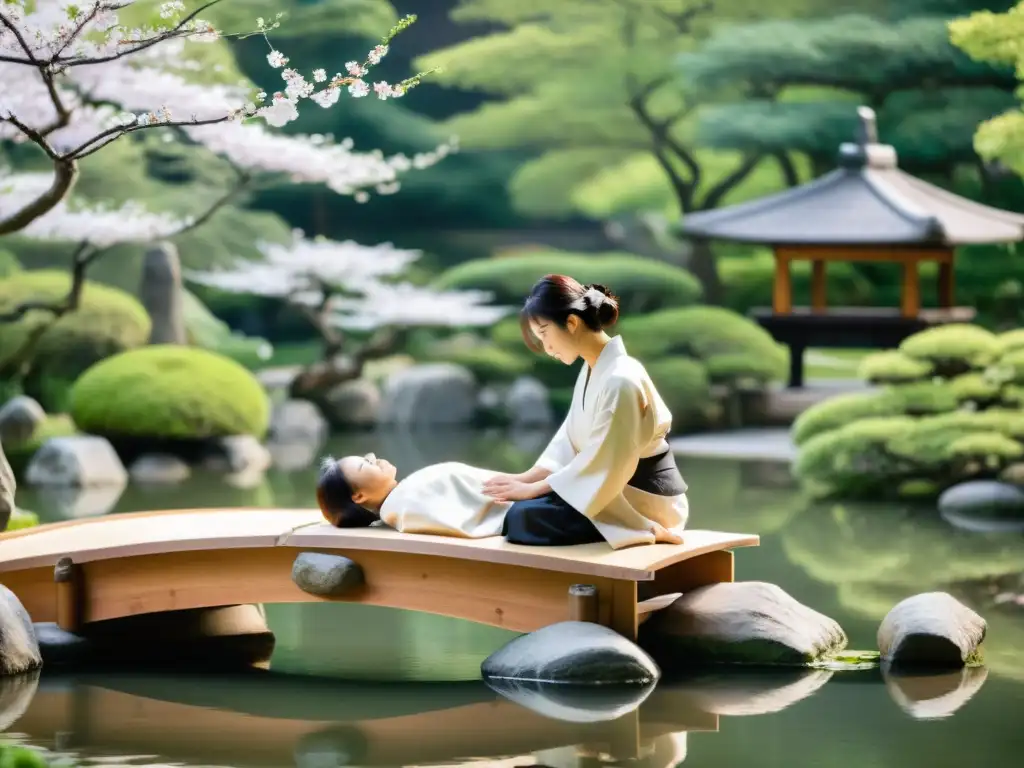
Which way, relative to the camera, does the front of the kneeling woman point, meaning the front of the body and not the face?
to the viewer's left

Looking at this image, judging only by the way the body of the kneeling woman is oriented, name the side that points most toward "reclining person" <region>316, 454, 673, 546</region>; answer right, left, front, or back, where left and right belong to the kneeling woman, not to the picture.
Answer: front

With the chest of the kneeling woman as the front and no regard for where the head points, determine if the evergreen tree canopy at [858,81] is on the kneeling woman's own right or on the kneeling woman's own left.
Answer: on the kneeling woman's own right

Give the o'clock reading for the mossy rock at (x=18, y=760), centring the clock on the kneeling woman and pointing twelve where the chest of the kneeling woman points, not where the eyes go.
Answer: The mossy rock is roughly at 10 o'clock from the kneeling woman.

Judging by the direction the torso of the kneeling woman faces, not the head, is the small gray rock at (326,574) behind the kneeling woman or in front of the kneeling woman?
in front

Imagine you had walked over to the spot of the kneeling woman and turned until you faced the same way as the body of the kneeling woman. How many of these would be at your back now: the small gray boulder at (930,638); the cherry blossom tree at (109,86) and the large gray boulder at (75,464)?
1

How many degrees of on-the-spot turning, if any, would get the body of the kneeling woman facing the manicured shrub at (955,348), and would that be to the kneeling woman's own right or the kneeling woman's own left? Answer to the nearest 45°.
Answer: approximately 135° to the kneeling woman's own right

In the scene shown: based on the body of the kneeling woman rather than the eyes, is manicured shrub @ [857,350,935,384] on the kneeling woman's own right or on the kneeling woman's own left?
on the kneeling woman's own right

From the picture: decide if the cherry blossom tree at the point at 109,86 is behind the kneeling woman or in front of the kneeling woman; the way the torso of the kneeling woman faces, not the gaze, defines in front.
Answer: in front

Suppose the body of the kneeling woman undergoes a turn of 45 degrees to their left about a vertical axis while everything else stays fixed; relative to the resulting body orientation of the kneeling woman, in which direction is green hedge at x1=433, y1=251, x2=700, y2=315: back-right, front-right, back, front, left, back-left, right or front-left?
back-right

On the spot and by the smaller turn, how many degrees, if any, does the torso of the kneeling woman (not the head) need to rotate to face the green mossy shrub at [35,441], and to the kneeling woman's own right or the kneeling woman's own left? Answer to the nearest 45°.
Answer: approximately 45° to the kneeling woman's own right

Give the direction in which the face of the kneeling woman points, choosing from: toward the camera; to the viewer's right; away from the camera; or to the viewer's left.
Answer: to the viewer's left
